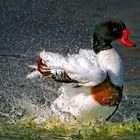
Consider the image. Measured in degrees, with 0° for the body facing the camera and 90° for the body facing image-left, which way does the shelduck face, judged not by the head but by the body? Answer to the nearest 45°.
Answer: approximately 270°
